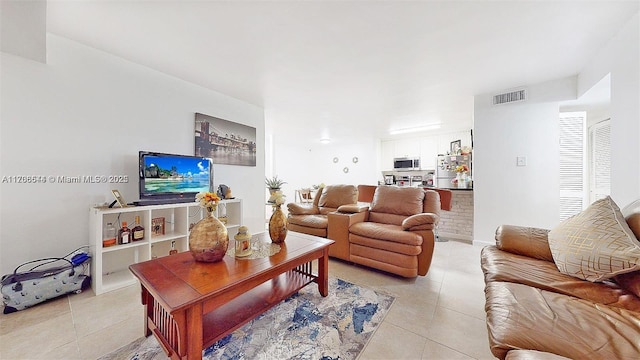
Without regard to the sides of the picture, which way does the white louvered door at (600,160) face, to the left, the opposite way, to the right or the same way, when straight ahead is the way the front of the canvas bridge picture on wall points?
the opposite way

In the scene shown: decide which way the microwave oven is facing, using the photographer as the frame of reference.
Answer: facing the viewer

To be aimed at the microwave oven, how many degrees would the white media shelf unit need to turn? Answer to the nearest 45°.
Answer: approximately 45° to its left

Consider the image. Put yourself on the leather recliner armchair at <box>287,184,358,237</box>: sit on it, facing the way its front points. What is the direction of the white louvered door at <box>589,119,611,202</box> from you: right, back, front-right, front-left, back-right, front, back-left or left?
back-left

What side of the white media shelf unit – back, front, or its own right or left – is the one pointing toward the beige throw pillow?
front

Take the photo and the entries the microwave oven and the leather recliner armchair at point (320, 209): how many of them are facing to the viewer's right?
0

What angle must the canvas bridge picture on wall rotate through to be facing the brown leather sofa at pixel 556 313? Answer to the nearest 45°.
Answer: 0° — it already faces it

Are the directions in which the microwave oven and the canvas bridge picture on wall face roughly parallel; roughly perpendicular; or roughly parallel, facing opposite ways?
roughly perpendicular

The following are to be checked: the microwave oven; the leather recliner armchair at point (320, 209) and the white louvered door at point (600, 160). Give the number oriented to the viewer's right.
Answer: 0

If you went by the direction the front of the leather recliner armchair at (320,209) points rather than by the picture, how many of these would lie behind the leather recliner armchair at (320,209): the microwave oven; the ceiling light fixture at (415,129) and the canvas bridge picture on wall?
2

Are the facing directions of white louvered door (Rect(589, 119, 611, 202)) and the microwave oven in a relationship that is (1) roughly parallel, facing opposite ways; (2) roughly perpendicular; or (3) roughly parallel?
roughly perpendicular

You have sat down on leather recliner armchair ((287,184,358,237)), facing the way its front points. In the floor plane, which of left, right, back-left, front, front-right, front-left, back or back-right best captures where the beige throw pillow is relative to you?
left

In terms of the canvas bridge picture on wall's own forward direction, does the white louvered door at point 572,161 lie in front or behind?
in front

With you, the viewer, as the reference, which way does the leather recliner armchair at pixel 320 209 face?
facing the viewer and to the left of the viewer

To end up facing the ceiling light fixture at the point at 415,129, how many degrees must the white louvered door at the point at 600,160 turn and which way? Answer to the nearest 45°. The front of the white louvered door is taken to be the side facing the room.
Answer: approximately 45° to its right
